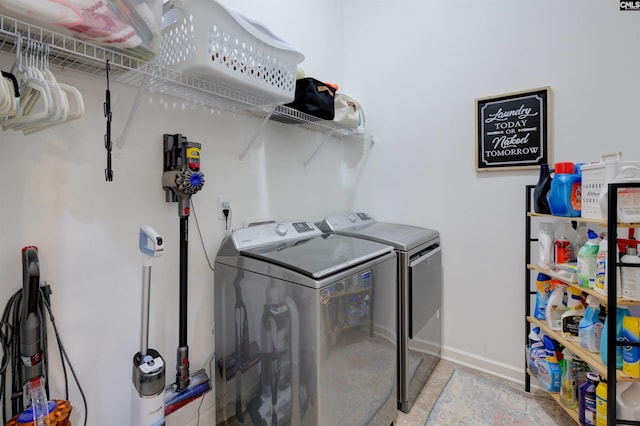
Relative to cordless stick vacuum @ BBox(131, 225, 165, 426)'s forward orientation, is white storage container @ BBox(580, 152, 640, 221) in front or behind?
in front

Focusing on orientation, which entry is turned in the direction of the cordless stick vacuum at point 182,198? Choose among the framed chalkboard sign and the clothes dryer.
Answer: the framed chalkboard sign

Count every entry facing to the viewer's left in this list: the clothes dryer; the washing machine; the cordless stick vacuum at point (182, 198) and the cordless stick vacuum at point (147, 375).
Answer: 0

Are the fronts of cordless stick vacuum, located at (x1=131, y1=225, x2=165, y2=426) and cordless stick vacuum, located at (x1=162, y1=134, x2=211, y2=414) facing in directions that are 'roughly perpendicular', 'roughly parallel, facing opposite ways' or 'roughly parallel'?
roughly parallel

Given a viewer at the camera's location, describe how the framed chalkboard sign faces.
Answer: facing the viewer and to the left of the viewer

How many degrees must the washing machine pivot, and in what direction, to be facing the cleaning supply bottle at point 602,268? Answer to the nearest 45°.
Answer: approximately 45° to its left

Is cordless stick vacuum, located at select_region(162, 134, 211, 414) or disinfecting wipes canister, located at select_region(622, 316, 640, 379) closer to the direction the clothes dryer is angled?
the disinfecting wipes canister

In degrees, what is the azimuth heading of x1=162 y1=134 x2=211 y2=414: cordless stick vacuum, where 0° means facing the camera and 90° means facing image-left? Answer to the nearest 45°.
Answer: approximately 315°

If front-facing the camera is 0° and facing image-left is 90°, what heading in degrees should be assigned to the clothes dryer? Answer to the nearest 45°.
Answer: approximately 315°

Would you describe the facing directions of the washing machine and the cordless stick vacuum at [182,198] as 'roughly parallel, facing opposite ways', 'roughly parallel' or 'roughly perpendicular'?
roughly parallel

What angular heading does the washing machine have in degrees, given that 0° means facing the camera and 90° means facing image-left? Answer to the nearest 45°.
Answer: approximately 315°
